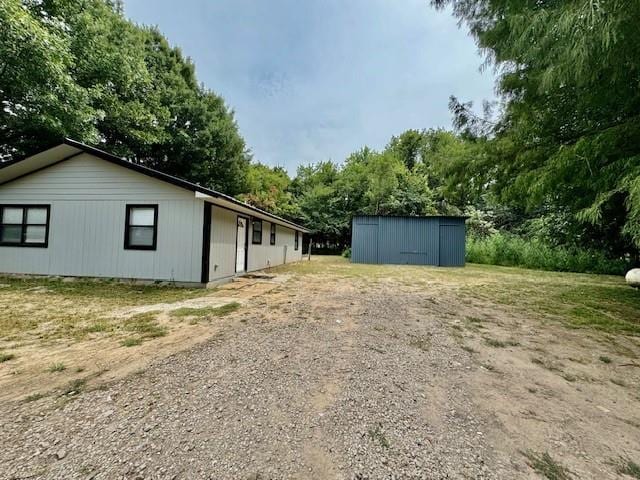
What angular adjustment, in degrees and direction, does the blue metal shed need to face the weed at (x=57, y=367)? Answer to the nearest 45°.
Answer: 0° — it already faces it

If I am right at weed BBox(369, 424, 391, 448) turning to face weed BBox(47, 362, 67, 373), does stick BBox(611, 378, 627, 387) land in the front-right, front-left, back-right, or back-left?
back-right

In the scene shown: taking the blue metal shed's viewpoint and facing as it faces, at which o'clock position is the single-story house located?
The single-story house is roughly at 1 o'clock from the blue metal shed.

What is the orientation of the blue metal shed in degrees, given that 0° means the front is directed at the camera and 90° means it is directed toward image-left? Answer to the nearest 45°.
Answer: approximately 0°

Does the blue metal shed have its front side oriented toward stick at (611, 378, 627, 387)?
yes

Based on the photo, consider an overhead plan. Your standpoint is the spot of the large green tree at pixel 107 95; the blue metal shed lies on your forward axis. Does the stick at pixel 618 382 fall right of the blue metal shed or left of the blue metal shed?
right

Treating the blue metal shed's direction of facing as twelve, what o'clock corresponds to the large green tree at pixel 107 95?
The large green tree is roughly at 2 o'clock from the blue metal shed.

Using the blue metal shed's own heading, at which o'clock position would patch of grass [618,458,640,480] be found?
The patch of grass is roughly at 12 o'clock from the blue metal shed.
